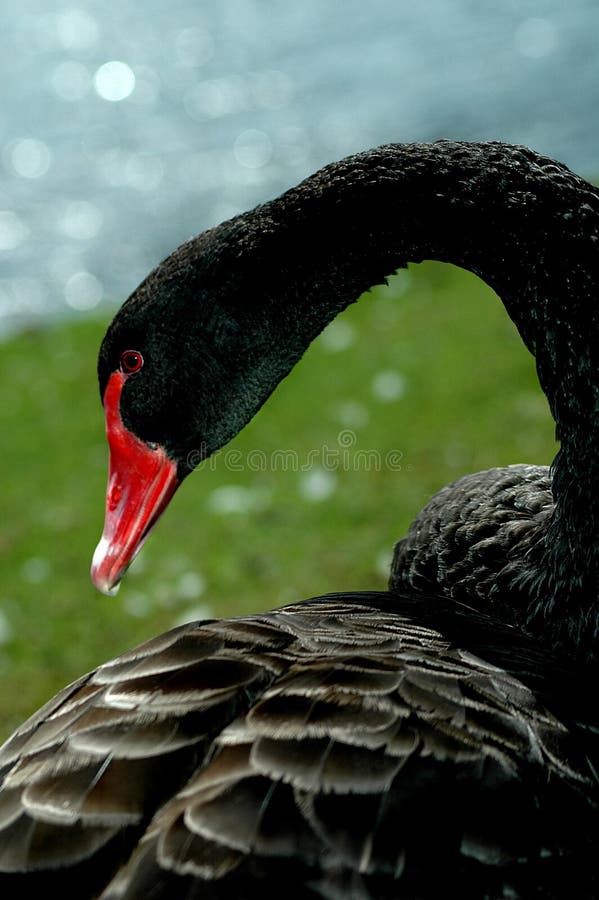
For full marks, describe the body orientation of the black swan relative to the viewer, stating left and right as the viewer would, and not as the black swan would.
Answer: facing away from the viewer and to the right of the viewer
